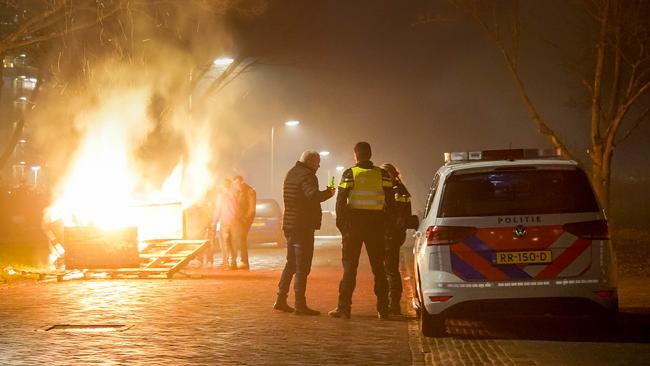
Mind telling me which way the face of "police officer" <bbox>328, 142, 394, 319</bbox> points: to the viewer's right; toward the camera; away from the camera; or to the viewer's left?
away from the camera

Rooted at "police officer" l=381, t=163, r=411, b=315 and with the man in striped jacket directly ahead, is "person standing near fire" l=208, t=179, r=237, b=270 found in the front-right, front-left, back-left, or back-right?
front-right

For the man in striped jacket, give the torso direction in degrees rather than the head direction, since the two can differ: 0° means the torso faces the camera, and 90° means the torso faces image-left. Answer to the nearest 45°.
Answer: approximately 270°

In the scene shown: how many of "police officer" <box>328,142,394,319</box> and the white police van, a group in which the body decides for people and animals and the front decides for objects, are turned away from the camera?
2

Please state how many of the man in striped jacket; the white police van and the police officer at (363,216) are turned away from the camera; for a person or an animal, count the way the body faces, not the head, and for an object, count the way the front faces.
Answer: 2

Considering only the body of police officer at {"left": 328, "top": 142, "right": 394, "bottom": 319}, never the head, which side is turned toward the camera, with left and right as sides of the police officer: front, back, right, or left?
back

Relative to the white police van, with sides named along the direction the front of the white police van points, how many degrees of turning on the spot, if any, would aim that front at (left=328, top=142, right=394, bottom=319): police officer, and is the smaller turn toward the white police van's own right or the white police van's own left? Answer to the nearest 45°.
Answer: approximately 45° to the white police van's own left

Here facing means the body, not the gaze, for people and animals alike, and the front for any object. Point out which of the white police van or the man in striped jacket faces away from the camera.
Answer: the white police van

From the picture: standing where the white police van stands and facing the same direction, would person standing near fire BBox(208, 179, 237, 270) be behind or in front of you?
in front

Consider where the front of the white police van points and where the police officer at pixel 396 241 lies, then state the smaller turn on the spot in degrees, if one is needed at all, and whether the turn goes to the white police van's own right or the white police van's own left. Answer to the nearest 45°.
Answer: approximately 45° to the white police van's own left

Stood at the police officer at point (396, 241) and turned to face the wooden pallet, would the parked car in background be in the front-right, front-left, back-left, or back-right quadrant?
front-right

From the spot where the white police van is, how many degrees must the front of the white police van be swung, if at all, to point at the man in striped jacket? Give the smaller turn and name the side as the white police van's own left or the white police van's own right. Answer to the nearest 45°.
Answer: approximately 45° to the white police van's own left

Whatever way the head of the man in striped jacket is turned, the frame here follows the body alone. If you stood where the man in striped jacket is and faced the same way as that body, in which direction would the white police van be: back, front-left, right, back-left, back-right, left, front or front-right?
front-right

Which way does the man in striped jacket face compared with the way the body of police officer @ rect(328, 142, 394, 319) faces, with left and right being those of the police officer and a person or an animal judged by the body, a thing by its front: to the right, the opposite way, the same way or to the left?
to the right

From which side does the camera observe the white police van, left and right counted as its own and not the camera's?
back

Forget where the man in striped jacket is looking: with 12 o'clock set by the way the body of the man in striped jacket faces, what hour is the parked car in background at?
The parked car in background is roughly at 9 o'clock from the man in striped jacket.
